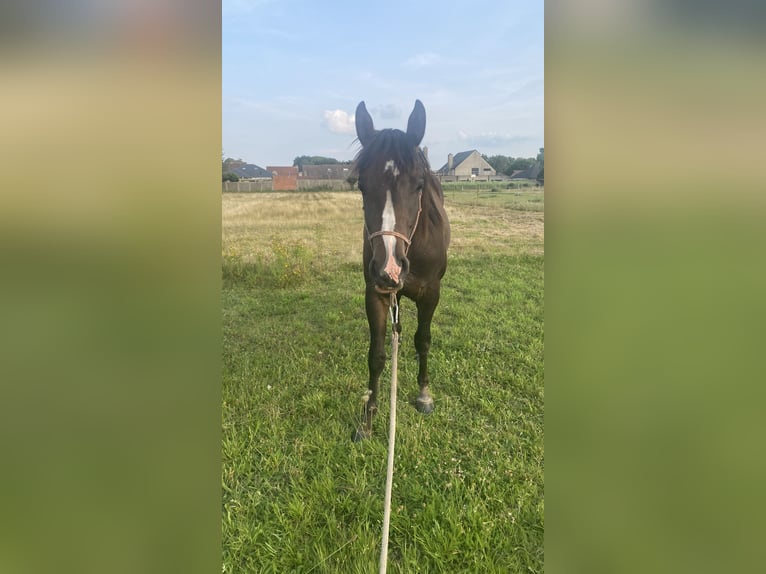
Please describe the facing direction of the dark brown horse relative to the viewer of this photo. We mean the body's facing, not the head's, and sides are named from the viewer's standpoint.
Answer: facing the viewer

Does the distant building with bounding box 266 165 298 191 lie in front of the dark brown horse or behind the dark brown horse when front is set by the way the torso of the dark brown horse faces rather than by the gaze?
behind

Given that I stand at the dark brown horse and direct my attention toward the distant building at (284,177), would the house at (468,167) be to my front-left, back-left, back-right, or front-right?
front-right

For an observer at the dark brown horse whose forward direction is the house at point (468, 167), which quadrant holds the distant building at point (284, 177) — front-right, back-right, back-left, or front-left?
front-left
